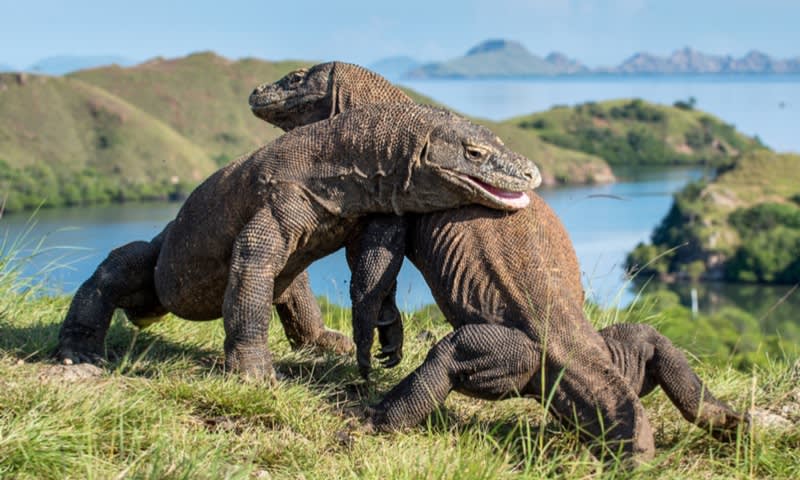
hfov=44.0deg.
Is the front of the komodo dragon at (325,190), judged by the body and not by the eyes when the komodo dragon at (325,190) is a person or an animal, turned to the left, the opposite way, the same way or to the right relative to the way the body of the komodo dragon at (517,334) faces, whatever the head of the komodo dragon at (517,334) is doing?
the opposite way

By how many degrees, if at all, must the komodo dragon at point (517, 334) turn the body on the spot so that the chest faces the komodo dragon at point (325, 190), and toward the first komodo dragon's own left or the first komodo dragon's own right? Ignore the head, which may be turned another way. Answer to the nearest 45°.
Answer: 0° — it already faces it

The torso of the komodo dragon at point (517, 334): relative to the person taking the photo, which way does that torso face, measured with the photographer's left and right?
facing away from the viewer and to the left of the viewer

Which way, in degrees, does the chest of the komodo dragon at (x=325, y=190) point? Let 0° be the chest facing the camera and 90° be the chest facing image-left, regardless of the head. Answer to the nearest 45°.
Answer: approximately 315°

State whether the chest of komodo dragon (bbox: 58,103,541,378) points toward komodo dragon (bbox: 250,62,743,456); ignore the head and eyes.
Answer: yes
